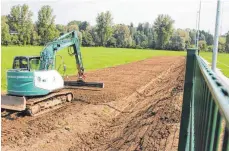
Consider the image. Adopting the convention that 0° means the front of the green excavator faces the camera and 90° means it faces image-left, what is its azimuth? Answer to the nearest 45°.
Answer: approximately 225°
